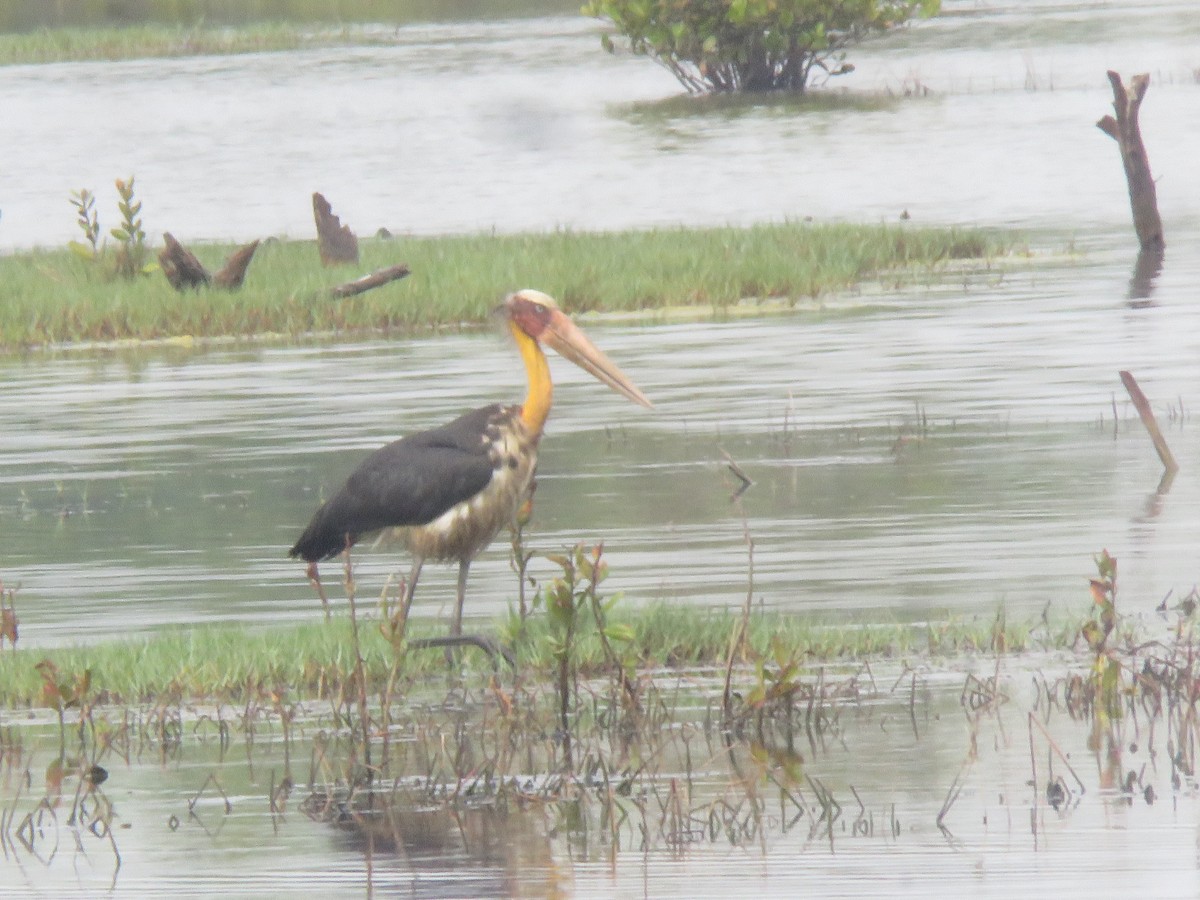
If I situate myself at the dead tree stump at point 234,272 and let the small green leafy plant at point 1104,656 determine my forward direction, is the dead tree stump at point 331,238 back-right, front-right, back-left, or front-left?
back-left

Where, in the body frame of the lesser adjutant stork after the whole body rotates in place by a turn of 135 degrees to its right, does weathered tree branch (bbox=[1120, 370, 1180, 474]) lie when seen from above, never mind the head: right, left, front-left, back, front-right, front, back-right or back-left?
back

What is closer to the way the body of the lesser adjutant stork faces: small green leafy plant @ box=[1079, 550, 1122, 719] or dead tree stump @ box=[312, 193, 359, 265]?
the small green leafy plant

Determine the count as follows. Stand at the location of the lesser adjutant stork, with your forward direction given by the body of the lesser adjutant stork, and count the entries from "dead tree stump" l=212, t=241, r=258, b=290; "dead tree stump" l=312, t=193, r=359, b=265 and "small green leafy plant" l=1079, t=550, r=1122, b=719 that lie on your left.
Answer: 2

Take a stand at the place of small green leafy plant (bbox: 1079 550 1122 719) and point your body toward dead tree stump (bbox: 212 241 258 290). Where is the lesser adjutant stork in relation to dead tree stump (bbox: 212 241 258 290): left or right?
left

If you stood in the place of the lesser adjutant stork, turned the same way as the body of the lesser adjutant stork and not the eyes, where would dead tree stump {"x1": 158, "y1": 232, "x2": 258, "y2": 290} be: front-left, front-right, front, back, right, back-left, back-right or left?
left

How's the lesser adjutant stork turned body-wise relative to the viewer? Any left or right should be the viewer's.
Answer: facing to the right of the viewer

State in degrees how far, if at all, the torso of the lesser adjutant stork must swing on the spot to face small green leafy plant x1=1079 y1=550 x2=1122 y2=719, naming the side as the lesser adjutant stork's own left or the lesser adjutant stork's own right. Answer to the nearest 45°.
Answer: approximately 45° to the lesser adjutant stork's own right

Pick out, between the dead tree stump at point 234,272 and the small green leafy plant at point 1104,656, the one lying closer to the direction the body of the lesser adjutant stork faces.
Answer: the small green leafy plant

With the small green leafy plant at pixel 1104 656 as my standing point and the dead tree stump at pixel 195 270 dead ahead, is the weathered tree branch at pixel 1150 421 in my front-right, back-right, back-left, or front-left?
front-right

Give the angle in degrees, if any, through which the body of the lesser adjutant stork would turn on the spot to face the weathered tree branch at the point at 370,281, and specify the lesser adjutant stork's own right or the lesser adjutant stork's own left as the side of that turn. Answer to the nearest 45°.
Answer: approximately 90° to the lesser adjutant stork's own left

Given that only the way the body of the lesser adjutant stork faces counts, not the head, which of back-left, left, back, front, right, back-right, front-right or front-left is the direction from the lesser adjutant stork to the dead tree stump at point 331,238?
left

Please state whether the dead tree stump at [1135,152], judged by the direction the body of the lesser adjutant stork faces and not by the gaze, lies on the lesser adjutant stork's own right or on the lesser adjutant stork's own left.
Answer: on the lesser adjutant stork's own left
